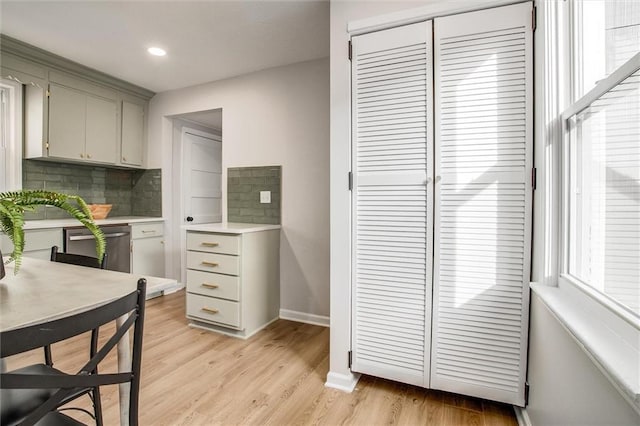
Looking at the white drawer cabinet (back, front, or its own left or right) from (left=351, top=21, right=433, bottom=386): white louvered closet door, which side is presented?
left

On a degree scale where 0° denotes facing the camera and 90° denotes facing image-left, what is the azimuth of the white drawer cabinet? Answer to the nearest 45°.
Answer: approximately 45°

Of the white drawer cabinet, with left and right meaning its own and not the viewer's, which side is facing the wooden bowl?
right

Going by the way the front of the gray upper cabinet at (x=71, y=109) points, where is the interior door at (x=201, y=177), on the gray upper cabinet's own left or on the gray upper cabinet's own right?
on the gray upper cabinet's own left

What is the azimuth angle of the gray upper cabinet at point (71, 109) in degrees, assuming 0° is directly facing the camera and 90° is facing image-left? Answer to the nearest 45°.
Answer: approximately 315°

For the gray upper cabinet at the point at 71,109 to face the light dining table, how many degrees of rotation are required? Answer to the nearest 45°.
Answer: approximately 45° to its right
